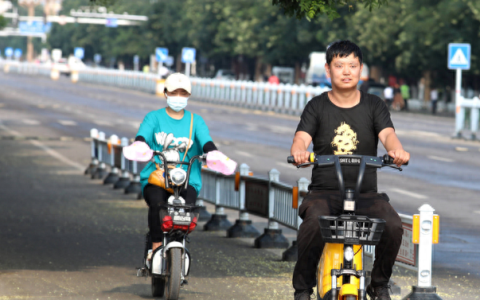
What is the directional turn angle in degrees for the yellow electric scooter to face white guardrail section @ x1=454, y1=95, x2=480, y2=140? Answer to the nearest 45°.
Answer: approximately 180°

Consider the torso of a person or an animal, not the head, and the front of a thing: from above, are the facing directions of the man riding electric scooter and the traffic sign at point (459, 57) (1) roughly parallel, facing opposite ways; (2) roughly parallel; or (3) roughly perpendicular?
roughly parallel

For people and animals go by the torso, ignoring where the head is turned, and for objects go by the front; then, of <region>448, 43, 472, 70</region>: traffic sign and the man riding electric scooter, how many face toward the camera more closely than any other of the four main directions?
2

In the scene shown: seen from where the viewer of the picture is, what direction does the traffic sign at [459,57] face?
facing the viewer

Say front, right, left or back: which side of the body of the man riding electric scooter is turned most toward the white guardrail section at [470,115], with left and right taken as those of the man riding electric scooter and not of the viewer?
back

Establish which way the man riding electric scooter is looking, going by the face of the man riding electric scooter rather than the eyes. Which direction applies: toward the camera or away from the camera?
toward the camera

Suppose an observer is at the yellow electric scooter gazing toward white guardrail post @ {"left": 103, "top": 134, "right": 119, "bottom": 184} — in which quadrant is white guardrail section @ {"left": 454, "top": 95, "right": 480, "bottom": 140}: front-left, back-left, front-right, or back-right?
front-right

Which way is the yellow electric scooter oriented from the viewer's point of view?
toward the camera

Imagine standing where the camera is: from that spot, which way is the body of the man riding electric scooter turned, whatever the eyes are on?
toward the camera

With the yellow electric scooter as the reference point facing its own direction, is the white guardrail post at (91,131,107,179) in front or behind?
behind

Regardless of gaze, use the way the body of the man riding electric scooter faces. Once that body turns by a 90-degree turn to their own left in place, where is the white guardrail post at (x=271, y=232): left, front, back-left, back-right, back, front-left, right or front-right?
left

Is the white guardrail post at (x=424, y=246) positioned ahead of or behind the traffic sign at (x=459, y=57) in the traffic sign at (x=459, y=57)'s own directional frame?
ahead

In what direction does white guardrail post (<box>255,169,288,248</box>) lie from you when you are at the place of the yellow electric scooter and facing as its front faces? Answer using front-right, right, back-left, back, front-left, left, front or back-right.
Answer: back

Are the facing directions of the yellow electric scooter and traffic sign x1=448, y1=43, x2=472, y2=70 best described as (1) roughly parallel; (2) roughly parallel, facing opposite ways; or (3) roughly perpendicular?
roughly parallel

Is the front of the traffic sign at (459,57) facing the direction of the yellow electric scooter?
yes

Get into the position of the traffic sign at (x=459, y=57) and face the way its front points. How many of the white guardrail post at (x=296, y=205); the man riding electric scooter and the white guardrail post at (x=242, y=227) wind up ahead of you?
3

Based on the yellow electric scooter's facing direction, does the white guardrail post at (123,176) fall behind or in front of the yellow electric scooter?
behind

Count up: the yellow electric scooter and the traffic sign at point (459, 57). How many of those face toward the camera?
2
